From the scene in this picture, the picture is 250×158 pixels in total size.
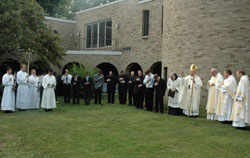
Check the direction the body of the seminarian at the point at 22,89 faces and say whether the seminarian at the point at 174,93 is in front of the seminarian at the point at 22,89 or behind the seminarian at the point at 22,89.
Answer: in front

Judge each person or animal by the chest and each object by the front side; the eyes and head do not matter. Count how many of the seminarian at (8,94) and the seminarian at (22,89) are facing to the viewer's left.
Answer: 0

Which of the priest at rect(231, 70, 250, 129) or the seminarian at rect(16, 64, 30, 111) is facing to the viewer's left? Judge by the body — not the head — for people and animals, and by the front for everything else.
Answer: the priest

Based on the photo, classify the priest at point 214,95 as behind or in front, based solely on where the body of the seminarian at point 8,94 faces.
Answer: in front

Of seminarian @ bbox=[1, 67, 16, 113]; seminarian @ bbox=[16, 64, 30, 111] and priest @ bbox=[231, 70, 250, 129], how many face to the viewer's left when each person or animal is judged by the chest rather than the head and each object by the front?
1

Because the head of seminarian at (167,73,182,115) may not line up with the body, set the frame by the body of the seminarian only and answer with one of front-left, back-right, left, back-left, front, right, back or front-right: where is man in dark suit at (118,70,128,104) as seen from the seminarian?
right

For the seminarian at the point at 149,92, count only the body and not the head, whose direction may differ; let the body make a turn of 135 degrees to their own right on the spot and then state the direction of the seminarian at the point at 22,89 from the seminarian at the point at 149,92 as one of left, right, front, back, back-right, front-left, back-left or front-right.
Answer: left

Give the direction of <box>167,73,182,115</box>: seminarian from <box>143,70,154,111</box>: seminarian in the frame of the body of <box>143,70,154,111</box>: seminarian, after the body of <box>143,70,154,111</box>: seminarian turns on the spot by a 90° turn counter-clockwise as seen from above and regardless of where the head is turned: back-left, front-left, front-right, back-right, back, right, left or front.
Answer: front

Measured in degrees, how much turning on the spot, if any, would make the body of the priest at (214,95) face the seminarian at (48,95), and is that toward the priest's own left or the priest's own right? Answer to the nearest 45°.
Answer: approximately 45° to the priest's own right

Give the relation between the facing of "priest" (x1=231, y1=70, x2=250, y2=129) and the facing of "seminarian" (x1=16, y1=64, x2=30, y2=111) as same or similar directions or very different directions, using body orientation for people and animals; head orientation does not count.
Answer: very different directions

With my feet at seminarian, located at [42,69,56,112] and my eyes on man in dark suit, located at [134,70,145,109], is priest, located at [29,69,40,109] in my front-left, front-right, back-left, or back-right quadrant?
back-left

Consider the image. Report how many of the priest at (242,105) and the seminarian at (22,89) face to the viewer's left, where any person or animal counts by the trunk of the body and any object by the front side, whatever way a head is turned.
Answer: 1

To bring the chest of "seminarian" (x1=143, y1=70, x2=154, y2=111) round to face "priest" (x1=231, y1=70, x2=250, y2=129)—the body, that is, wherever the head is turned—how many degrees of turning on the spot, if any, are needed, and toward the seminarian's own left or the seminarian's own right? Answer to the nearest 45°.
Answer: approximately 90° to the seminarian's own left

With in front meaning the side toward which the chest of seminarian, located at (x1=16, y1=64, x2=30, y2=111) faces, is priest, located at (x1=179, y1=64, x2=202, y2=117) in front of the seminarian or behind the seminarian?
in front
